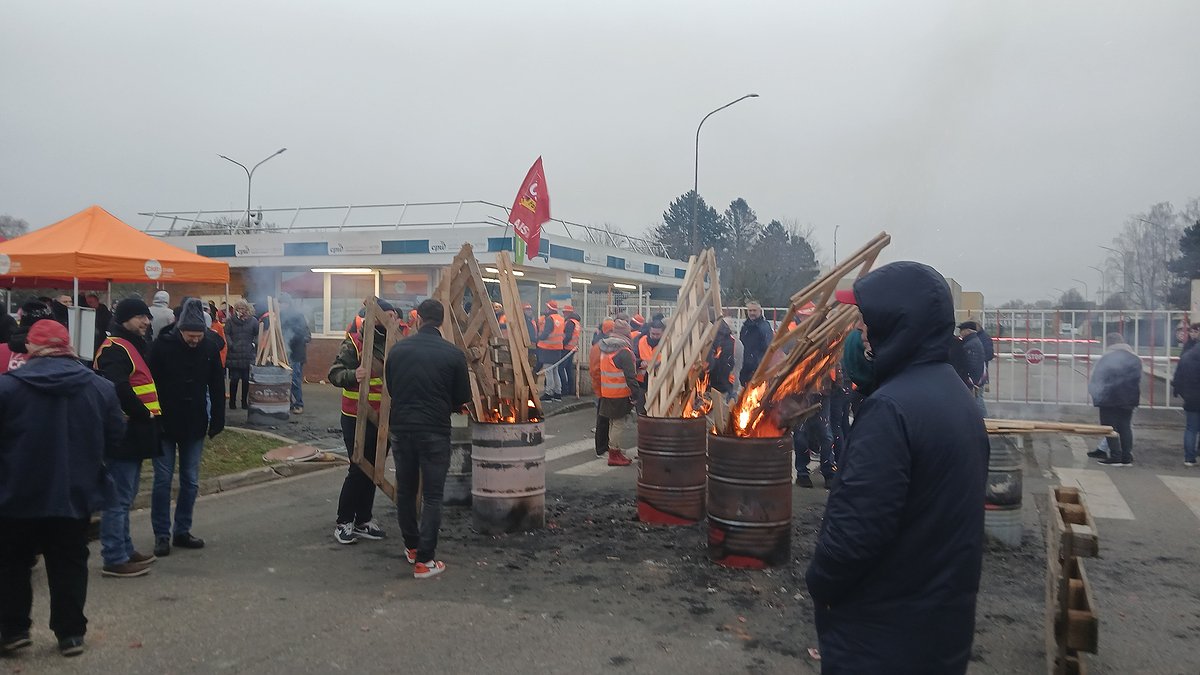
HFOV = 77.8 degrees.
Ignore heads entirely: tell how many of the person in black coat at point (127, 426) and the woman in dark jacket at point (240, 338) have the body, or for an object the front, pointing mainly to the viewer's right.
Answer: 1

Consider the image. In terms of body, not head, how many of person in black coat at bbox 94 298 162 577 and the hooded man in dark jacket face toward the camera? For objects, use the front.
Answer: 0

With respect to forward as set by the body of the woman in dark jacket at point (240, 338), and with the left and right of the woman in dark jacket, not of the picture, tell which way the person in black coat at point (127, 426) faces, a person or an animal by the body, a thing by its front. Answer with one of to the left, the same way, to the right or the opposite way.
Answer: to the left

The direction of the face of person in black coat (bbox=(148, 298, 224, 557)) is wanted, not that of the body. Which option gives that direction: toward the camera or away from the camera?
toward the camera

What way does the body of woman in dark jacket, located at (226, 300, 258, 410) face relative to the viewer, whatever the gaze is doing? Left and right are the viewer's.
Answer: facing the viewer

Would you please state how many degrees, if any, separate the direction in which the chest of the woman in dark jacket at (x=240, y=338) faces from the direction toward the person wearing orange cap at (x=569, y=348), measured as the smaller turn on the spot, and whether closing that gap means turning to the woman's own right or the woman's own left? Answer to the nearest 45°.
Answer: approximately 90° to the woman's own left

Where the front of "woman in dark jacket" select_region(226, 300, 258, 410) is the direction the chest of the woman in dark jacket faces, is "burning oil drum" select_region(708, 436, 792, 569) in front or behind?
in front

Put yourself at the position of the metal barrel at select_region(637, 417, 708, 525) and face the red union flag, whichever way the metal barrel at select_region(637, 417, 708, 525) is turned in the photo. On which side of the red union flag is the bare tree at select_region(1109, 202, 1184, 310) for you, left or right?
right

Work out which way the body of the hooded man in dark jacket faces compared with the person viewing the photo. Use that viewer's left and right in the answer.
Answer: facing away from the viewer and to the left of the viewer

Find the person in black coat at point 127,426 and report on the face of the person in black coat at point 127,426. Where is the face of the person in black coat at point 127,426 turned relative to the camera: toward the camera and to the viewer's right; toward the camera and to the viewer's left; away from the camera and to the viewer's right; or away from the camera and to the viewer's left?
toward the camera and to the viewer's right

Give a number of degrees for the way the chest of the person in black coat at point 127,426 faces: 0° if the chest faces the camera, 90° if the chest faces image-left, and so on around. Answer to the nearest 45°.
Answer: approximately 270°

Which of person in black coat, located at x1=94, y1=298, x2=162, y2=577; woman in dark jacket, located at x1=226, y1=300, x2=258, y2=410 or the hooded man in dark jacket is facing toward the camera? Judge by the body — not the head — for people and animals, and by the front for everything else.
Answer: the woman in dark jacket

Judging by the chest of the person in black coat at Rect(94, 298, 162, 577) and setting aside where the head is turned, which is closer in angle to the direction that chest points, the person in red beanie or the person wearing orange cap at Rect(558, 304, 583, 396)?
the person wearing orange cap

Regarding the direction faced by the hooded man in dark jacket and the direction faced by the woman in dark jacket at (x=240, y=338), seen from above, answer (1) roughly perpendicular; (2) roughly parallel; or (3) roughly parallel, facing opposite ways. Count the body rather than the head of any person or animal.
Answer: roughly parallel, facing opposite ways

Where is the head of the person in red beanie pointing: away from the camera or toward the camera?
away from the camera

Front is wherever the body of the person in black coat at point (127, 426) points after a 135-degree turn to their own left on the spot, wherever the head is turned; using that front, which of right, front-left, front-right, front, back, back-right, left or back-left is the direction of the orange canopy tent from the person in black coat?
front-right
